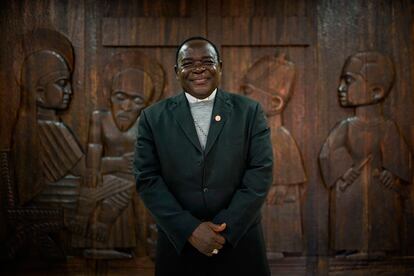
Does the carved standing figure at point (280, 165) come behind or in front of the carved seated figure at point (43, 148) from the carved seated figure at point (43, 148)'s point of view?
in front

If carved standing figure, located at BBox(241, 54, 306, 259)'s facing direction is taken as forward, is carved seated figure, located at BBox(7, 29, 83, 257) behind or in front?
in front

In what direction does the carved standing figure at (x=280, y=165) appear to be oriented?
to the viewer's left

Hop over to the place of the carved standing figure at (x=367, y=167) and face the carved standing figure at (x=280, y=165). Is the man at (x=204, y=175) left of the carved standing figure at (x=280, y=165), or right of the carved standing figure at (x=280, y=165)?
left

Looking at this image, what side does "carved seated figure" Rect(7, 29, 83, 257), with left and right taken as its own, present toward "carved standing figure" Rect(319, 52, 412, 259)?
front

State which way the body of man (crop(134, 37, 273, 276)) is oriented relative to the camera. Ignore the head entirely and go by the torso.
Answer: toward the camera

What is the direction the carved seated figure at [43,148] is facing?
to the viewer's right

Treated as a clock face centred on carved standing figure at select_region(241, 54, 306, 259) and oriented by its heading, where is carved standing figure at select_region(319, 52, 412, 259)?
carved standing figure at select_region(319, 52, 412, 259) is roughly at 6 o'clock from carved standing figure at select_region(241, 54, 306, 259).

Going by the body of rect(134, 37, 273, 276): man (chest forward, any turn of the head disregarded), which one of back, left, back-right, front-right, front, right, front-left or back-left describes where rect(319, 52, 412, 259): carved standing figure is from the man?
back-left
